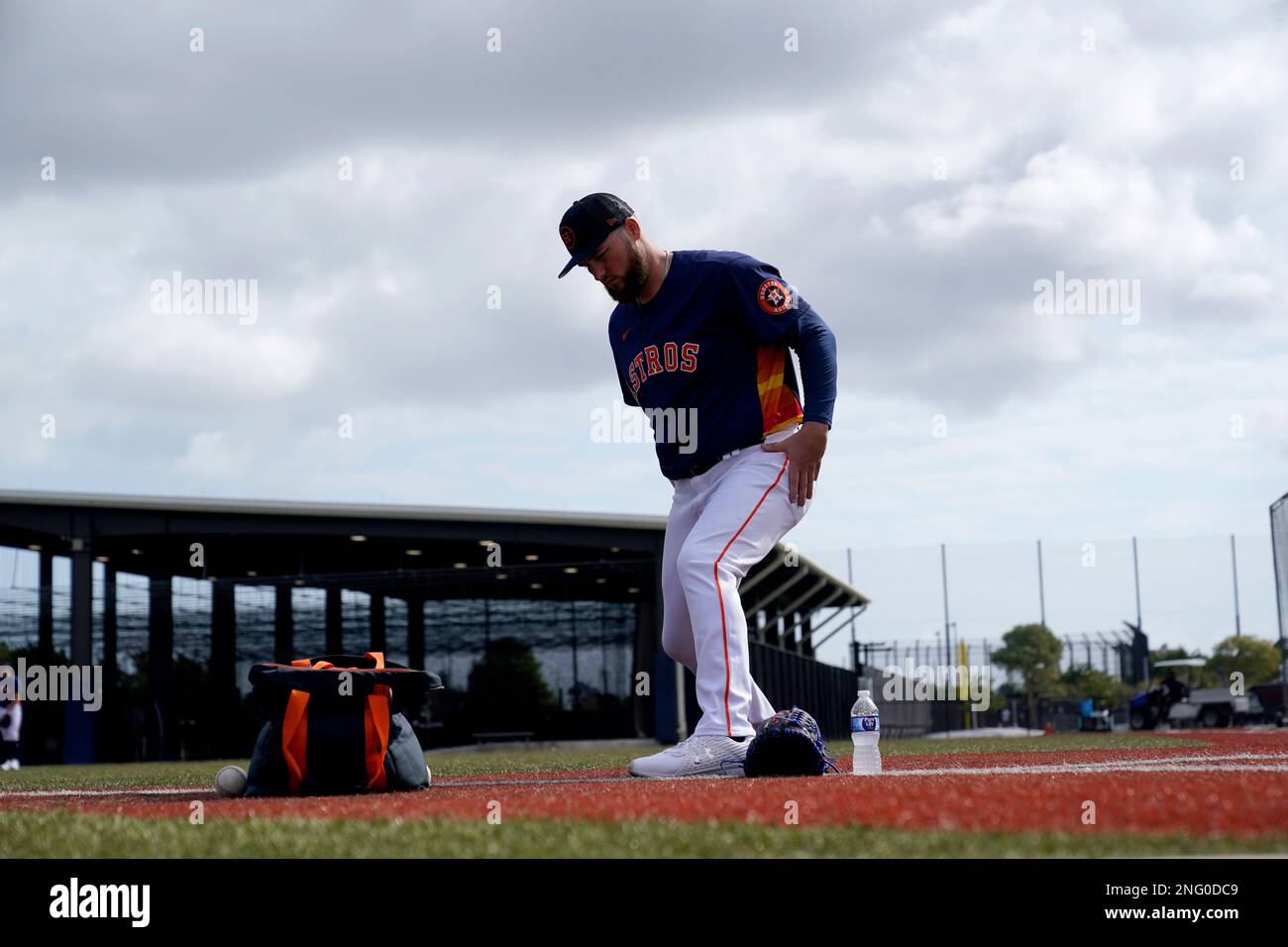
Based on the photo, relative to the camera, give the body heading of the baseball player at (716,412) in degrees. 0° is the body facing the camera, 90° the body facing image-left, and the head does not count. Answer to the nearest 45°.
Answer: approximately 45°

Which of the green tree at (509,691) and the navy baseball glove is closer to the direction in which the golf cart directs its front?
the green tree

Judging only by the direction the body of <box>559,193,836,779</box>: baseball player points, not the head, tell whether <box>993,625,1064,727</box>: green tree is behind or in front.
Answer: behind

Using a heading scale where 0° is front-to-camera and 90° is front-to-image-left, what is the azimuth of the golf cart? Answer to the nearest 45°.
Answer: approximately 90°

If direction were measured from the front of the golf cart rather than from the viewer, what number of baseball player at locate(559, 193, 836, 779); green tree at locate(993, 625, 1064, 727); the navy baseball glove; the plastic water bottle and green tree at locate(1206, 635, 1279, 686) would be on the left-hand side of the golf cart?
3

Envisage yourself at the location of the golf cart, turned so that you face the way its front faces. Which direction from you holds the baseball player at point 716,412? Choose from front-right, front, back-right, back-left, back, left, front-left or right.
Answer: left

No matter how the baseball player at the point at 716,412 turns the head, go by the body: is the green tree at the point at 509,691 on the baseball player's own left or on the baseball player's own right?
on the baseball player's own right

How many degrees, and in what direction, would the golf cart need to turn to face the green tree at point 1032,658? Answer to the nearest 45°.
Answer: approximately 45° to its right

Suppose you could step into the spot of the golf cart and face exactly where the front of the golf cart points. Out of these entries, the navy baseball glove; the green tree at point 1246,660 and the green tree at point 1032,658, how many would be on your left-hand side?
1

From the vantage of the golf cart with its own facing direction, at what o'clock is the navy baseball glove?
The navy baseball glove is roughly at 9 o'clock from the golf cart.

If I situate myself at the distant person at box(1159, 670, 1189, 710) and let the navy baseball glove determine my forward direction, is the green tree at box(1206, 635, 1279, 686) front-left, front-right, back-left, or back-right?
back-left
